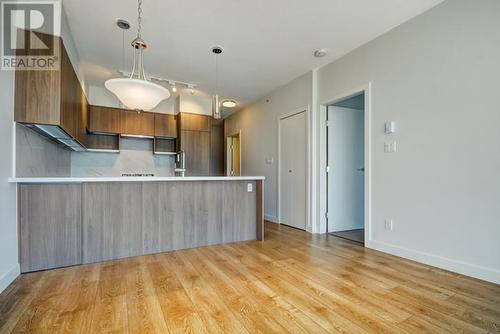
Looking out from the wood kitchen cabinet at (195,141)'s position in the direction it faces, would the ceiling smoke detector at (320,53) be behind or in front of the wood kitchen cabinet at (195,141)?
in front

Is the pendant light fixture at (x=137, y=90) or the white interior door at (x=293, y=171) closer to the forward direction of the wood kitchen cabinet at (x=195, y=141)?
the pendant light fixture

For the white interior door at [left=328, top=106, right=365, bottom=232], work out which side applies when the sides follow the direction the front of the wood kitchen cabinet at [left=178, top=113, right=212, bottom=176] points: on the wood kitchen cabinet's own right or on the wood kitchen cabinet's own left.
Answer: on the wood kitchen cabinet's own left

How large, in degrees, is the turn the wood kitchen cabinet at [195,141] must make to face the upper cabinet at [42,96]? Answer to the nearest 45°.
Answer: approximately 45° to its right

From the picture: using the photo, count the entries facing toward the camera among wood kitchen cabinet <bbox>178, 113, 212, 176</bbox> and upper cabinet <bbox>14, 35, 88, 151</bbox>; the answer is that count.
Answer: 1

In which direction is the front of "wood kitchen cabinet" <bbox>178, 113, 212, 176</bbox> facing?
toward the camera

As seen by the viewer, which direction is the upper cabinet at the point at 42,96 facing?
to the viewer's right

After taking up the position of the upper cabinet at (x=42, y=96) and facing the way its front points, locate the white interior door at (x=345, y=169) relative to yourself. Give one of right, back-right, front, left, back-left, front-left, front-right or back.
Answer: front

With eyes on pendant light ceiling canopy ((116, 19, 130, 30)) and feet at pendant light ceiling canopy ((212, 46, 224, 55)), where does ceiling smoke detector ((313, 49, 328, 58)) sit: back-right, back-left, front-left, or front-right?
back-left

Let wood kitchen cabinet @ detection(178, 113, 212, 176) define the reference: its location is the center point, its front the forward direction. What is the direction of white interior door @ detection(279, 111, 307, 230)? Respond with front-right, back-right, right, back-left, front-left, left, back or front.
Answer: front-left

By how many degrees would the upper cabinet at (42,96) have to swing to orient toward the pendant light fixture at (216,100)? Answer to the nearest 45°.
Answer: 0° — it already faces it
